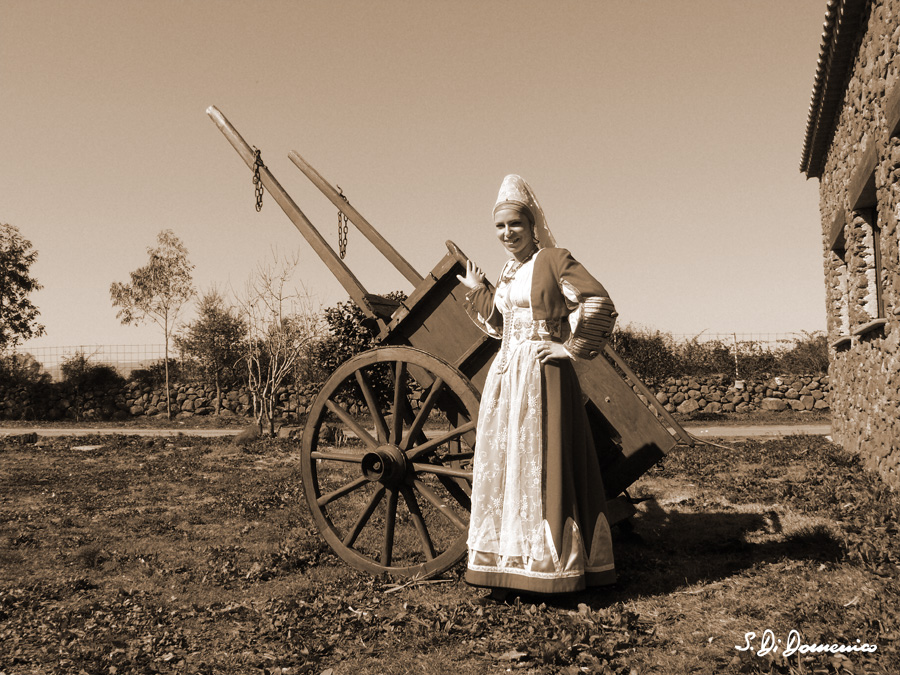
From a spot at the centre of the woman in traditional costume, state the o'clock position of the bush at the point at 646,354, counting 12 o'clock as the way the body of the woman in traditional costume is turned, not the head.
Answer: The bush is roughly at 5 o'clock from the woman in traditional costume.

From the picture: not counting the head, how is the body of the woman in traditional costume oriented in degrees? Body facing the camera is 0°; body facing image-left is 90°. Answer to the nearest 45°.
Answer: approximately 45°

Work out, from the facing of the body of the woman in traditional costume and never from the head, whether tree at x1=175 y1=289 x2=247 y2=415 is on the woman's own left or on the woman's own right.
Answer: on the woman's own right

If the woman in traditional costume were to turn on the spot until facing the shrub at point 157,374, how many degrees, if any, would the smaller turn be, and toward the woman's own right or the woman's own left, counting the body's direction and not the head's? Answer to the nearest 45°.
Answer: approximately 90° to the woman's own right

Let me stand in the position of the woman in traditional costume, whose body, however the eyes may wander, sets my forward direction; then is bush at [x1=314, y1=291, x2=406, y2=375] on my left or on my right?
on my right

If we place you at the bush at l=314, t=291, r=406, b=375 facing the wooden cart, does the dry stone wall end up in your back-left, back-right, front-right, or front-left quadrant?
back-left

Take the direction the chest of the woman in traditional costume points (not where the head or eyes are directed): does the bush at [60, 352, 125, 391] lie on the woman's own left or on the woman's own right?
on the woman's own right

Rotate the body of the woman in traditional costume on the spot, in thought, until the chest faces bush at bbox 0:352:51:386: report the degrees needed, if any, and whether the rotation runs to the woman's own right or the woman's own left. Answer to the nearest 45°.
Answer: approximately 90° to the woman's own right
